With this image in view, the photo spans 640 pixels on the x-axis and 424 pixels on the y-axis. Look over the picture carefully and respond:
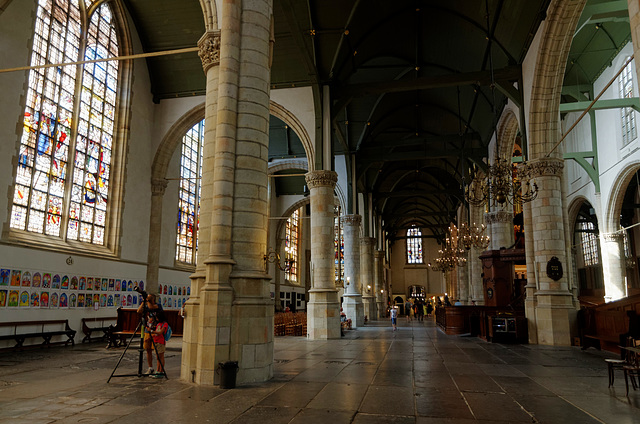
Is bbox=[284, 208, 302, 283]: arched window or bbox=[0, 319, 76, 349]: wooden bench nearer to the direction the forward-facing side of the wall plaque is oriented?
the wooden bench

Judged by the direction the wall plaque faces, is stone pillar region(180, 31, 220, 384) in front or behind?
in front

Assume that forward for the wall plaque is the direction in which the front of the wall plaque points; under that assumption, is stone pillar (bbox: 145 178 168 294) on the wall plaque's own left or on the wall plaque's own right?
on the wall plaque's own right

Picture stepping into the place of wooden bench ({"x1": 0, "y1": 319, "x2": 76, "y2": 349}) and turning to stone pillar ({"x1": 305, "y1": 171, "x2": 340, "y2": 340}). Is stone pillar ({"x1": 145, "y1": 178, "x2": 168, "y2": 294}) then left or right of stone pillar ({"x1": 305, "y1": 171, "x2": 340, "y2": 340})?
left

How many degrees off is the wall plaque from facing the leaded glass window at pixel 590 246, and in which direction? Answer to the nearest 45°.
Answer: approximately 180°

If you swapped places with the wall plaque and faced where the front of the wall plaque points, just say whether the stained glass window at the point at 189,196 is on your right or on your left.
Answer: on your right
